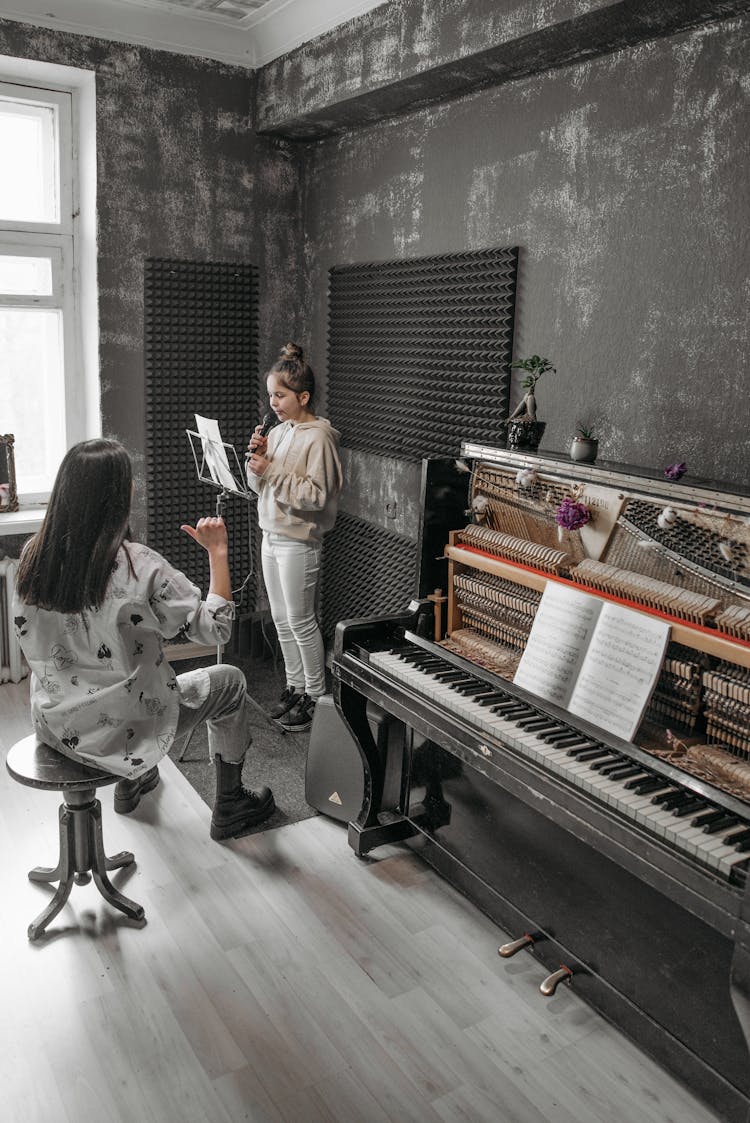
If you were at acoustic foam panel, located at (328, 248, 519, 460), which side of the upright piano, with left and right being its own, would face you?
right

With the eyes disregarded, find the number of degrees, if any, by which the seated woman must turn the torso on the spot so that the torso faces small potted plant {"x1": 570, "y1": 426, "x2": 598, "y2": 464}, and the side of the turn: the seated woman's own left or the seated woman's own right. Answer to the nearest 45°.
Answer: approximately 45° to the seated woman's own right

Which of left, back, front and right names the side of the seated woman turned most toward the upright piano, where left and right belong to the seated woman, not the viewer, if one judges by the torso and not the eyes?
right

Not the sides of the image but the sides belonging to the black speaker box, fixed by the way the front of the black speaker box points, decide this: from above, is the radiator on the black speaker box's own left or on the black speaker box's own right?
on the black speaker box's own right
